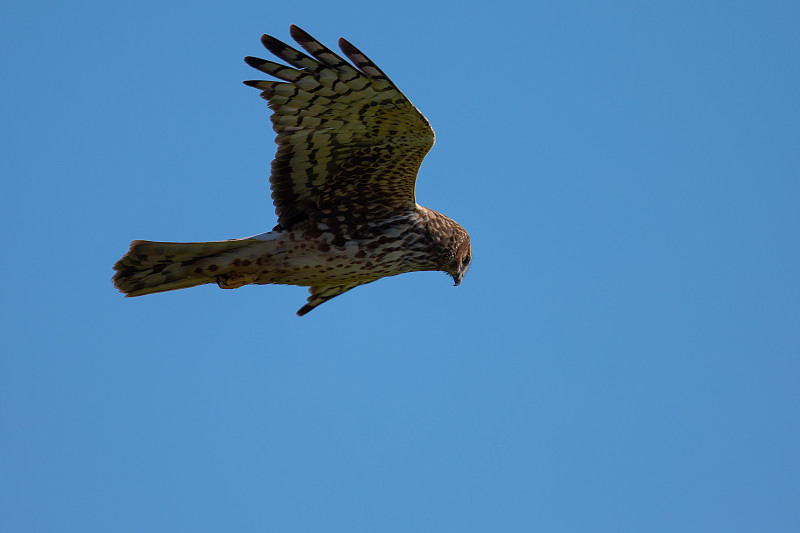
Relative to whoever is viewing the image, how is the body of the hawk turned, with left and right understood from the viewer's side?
facing to the right of the viewer
